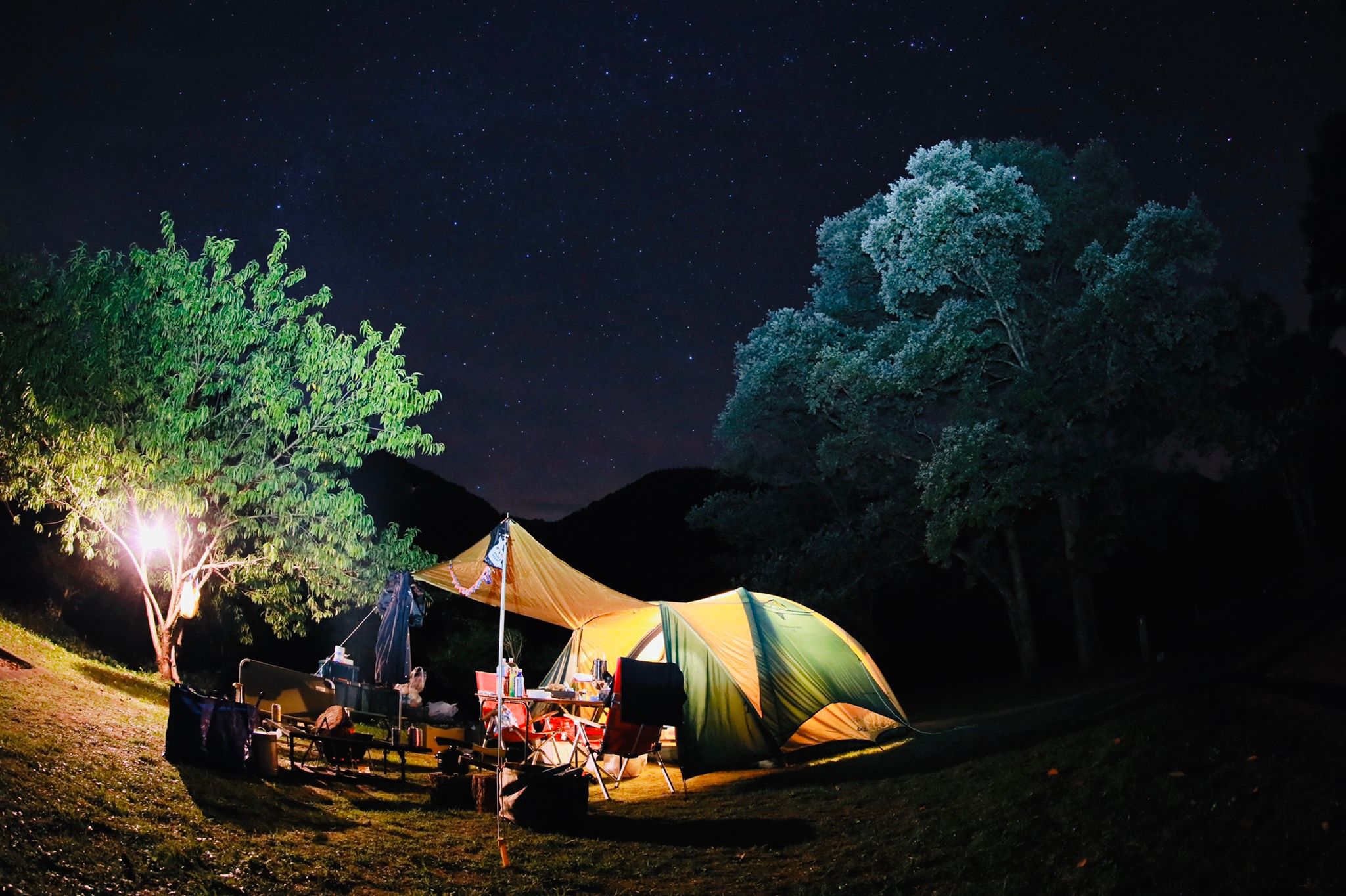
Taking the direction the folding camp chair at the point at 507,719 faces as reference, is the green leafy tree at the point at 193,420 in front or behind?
behind

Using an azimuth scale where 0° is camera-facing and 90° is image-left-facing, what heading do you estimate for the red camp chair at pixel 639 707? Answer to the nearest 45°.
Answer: approximately 135°

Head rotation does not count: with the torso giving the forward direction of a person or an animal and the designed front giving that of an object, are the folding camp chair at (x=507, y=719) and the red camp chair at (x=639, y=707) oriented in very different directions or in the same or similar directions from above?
very different directions

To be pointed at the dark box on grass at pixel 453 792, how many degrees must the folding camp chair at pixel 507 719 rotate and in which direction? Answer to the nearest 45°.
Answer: approximately 45° to its right

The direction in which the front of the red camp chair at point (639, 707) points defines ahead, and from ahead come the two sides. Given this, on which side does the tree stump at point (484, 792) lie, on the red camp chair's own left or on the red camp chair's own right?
on the red camp chair's own left
